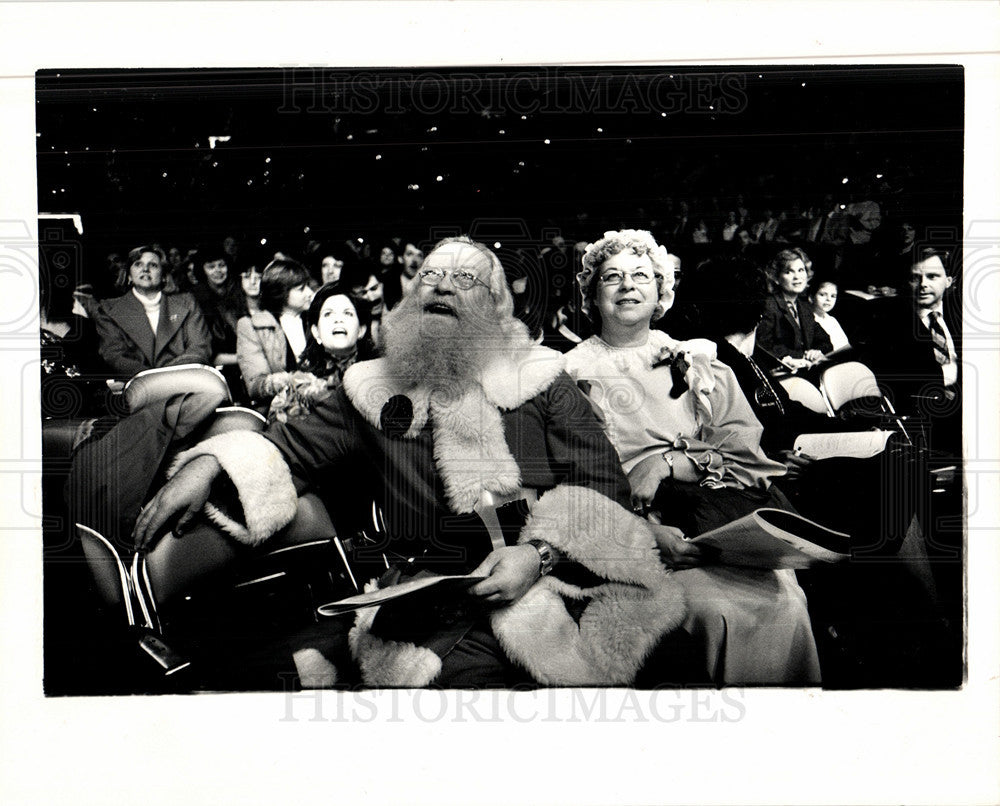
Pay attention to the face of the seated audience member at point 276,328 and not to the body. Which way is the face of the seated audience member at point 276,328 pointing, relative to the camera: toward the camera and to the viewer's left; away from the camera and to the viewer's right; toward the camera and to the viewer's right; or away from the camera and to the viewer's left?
toward the camera and to the viewer's right

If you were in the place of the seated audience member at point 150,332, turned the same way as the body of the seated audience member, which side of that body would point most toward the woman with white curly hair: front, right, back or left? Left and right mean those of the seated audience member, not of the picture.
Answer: left

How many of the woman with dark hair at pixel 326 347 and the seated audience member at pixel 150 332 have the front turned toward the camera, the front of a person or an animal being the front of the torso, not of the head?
2

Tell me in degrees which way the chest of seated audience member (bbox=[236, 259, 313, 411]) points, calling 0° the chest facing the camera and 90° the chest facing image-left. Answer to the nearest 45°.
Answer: approximately 315°

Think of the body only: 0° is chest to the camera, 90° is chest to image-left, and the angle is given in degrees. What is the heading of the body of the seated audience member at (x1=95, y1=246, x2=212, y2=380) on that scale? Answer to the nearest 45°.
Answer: approximately 0°
